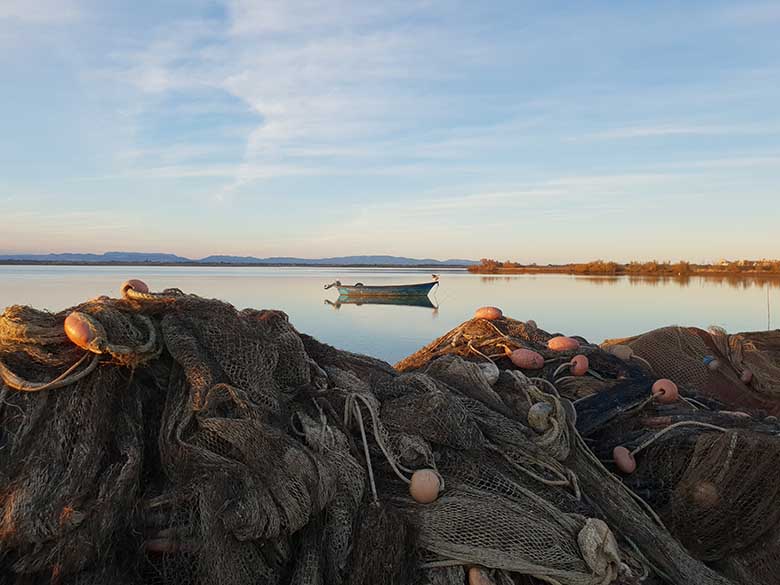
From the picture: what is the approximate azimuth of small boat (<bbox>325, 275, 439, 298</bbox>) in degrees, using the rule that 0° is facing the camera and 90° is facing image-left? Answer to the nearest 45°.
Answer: approximately 270°

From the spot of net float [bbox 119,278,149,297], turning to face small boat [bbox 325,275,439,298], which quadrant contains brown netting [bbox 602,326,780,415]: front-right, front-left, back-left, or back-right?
front-right

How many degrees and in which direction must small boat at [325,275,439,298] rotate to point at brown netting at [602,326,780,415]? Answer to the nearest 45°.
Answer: approximately 90° to its right

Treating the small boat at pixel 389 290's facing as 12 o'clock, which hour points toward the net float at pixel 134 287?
The net float is roughly at 3 o'clock from the small boat.
